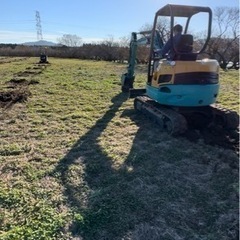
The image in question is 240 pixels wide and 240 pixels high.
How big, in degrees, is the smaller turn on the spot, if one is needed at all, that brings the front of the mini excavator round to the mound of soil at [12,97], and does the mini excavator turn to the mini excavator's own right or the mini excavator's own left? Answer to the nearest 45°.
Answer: approximately 45° to the mini excavator's own left

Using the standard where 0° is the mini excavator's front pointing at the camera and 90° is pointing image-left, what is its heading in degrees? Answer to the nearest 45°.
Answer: approximately 135°
